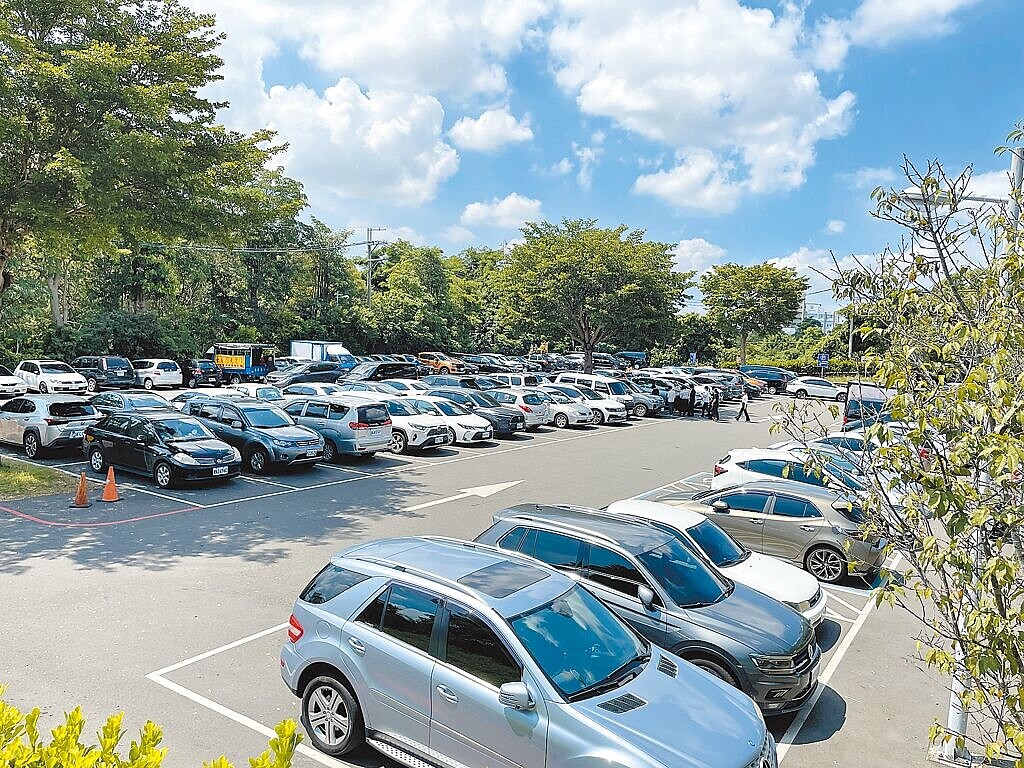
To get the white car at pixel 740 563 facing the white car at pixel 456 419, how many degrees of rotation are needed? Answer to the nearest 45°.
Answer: approximately 180°

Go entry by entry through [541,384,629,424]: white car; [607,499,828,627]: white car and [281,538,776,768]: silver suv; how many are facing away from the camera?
0

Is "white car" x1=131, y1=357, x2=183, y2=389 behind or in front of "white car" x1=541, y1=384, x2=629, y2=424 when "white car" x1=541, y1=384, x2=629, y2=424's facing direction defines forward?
behind

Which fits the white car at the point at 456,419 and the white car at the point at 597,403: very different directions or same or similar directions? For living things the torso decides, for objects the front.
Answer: same or similar directions

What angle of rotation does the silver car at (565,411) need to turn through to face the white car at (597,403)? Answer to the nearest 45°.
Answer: approximately 90° to its left

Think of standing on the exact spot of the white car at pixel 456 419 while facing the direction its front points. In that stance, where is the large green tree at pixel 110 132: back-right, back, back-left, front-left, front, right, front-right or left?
right

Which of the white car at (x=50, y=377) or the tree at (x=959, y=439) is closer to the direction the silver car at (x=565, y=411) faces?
the tree

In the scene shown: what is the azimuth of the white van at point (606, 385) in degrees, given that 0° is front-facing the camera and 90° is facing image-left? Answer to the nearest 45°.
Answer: approximately 315°

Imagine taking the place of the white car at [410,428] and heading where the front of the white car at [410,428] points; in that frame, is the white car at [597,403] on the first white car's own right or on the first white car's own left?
on the first white car's own left

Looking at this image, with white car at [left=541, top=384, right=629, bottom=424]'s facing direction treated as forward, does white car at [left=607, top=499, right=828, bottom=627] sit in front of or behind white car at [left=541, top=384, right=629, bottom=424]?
in front

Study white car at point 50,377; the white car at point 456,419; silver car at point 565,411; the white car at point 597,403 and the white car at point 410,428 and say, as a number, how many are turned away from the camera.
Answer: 0

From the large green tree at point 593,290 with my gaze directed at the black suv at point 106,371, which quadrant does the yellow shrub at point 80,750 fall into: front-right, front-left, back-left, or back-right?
front-left

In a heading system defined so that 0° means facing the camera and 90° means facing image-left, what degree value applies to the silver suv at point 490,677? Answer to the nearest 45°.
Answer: approximately 315°

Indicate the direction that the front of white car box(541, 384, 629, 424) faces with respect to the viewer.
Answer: facing the viewer and to the right of the viewer

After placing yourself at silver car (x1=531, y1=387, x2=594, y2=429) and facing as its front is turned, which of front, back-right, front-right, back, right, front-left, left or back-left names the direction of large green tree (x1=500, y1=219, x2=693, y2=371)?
back-left

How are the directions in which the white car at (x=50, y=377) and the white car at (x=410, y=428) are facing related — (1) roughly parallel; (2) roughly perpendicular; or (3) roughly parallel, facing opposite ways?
roughly parallel

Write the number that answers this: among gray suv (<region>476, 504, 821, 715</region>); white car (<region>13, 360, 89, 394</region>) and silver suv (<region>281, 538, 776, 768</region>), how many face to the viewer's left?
0
